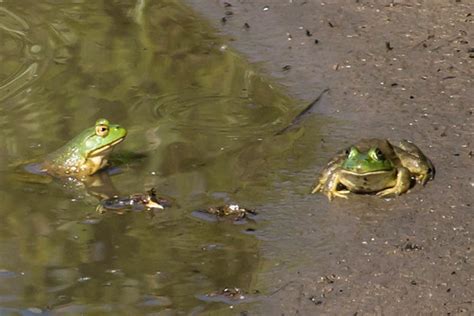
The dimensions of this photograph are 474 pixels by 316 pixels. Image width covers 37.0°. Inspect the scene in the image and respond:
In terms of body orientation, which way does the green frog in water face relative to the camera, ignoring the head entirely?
to the viewer's right

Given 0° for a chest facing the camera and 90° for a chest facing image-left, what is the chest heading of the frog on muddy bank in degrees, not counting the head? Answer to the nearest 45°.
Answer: approximately 0°

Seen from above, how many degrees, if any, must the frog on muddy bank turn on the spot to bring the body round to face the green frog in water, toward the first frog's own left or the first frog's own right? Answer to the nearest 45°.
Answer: approximately 90° to the first frog's own right

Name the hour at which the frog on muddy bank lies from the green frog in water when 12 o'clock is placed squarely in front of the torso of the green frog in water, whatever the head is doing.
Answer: The frog on muddy bank is roughly at 1 o'clock from the green frog in water.

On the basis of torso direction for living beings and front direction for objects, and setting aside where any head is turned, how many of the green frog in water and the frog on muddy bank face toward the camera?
1
